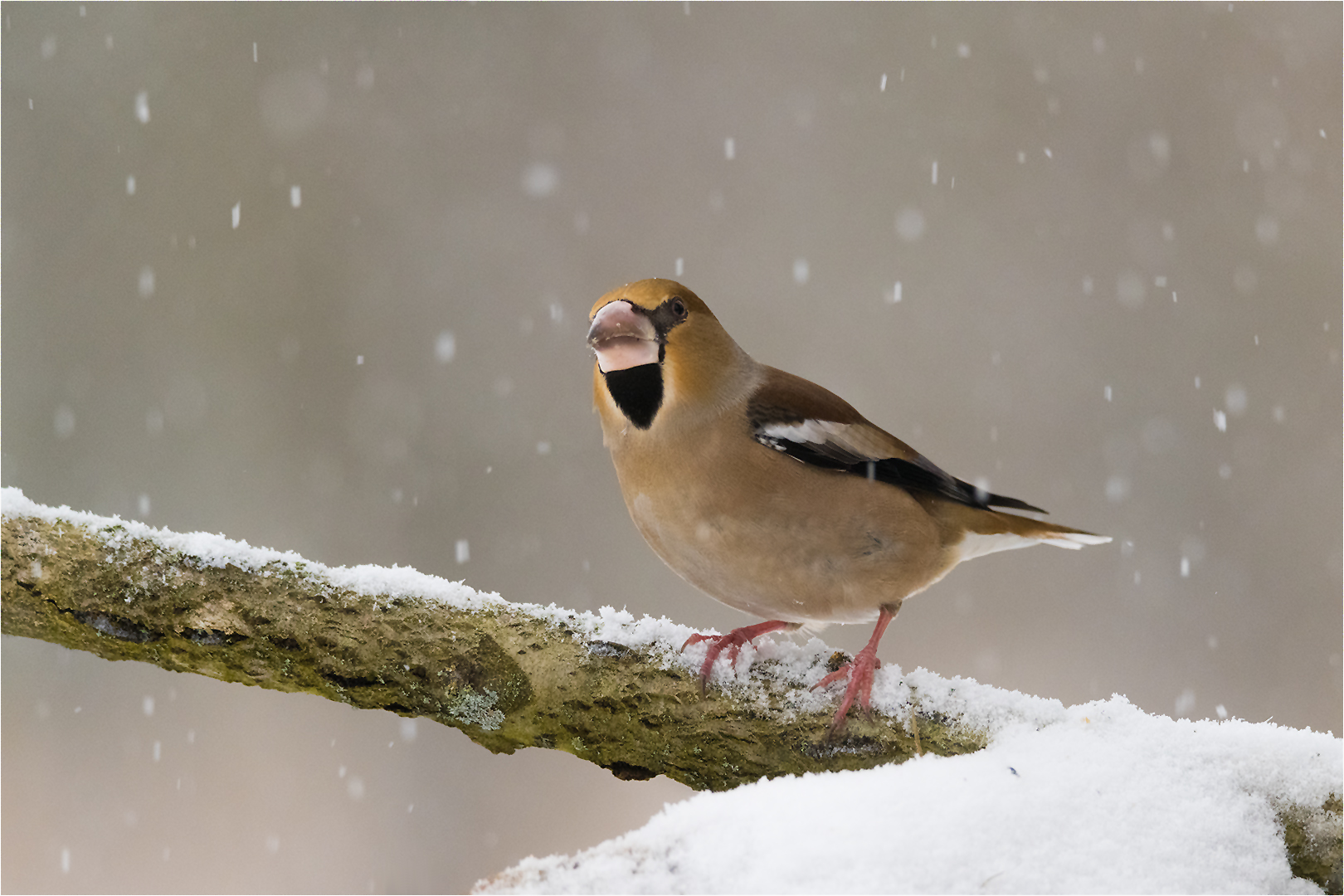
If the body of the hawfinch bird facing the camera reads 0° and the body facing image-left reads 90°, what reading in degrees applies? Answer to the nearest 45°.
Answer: approximately 45°
